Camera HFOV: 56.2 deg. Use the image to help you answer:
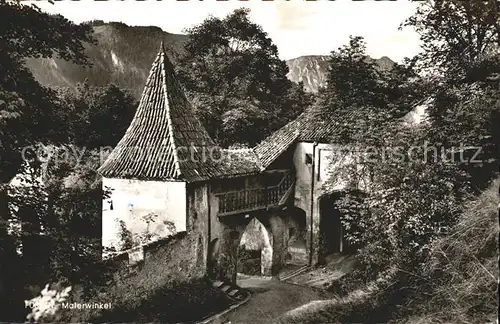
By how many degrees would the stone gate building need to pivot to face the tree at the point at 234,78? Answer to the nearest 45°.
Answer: approximately 135° to its left

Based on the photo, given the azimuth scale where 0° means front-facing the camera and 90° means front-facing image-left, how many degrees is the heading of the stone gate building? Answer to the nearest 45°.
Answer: approximately 315°
